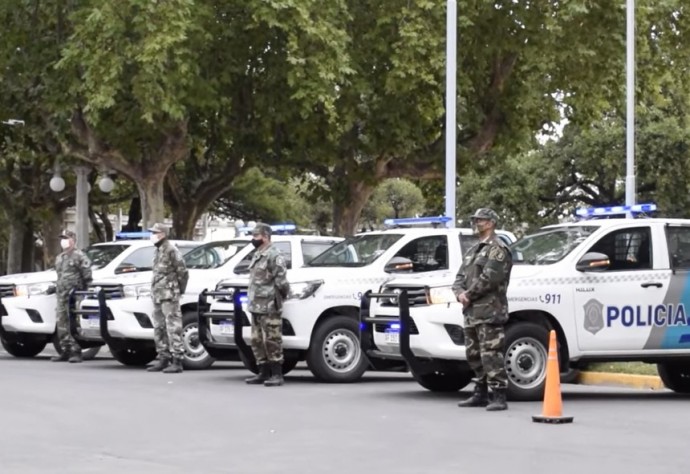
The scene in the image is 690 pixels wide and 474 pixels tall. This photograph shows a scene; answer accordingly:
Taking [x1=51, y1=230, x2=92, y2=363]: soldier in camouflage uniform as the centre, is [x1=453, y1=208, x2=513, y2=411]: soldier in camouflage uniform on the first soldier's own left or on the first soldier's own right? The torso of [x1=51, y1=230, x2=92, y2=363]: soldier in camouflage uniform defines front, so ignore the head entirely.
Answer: on the first soldier's own left

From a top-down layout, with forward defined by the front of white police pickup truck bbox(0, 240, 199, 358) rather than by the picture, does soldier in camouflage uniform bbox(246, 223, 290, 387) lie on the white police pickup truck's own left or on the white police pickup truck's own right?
on the white police pickup truck's own left

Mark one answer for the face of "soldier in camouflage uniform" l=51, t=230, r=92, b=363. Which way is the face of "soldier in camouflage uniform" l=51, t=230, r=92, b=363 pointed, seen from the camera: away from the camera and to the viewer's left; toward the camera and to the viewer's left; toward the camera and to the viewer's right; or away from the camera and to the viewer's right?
toward the camera and to the viewer's left

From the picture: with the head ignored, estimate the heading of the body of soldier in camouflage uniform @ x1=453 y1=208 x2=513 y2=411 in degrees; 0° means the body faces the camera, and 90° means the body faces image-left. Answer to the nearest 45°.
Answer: approximately 45°

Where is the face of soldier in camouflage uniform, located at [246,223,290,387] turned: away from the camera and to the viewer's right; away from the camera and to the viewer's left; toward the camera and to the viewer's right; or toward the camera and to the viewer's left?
toward the camera and to the viewer's left

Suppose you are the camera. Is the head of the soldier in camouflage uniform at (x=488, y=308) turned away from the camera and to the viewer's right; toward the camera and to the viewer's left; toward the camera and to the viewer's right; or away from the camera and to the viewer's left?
toward the camera and to the viewer's left

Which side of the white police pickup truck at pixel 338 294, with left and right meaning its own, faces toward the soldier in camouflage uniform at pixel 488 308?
left

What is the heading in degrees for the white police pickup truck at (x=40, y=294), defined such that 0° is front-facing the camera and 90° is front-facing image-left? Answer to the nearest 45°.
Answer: approximately 45°

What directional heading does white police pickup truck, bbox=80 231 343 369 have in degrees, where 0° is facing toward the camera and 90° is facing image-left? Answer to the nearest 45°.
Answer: approximately 45°
